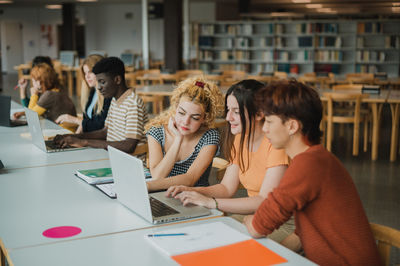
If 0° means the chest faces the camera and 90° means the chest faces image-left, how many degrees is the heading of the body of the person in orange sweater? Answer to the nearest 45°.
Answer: approximately 90°

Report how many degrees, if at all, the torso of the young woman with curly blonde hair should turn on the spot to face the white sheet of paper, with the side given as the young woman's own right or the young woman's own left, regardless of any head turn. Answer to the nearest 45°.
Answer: approximately 45° to the young woman's own left

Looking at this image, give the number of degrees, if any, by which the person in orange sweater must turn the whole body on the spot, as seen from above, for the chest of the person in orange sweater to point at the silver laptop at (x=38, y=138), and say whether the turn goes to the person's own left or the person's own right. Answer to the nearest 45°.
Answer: approximately 45° to the person's own right

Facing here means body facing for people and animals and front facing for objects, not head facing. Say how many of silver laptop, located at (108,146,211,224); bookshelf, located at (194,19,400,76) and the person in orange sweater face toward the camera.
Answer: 1

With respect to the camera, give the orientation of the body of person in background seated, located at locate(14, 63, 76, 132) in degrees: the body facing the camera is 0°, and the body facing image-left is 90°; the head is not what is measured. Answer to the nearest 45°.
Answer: approximately 90°

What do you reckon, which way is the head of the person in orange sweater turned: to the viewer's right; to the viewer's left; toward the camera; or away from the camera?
to the viewer's left

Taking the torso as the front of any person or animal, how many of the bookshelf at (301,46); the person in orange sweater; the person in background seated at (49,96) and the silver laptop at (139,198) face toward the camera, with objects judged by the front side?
1

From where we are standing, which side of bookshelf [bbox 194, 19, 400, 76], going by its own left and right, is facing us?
front

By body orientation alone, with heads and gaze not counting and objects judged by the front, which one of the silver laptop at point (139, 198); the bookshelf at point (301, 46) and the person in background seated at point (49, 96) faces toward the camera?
the bookshelf

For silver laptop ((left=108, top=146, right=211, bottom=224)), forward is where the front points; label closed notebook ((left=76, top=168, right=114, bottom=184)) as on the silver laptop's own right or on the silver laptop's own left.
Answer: on the silver laptop's own left

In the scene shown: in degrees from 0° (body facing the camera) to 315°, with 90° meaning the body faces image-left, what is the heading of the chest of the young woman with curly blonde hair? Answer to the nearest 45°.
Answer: approximately 45°

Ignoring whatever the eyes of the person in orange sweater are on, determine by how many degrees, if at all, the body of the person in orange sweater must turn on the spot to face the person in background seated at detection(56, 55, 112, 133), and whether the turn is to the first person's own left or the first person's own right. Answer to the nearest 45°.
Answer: approximately 45° to the first person's own right
